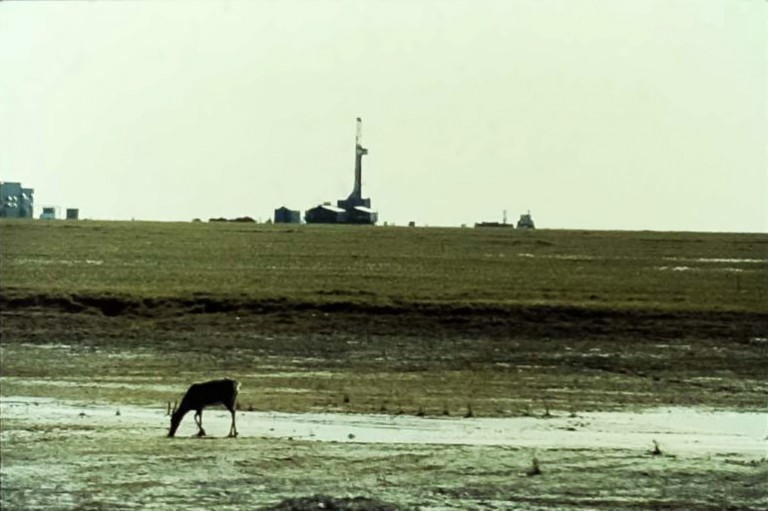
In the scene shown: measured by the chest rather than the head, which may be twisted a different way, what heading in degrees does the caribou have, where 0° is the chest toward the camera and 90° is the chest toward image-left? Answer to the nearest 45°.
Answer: approximately 90°

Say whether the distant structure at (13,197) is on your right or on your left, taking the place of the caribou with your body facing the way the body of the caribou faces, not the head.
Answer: on your right
